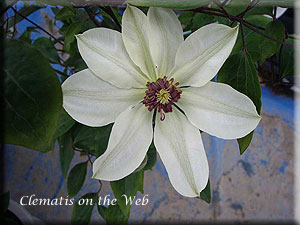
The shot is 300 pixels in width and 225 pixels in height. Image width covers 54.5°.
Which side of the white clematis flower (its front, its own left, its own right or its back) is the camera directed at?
front
